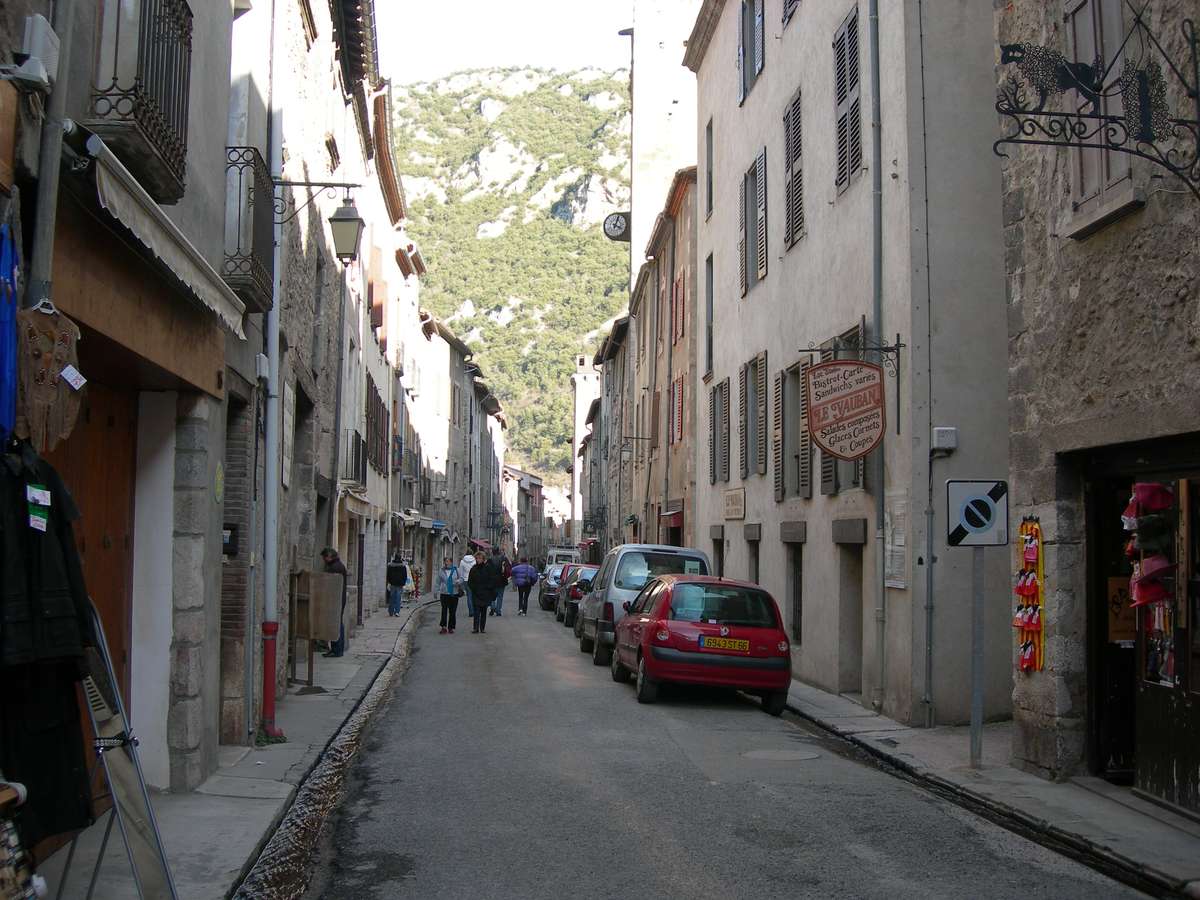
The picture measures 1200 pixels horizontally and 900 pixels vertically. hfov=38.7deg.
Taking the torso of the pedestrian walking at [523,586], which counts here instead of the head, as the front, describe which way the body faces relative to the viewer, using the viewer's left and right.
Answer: facing away from the viewer

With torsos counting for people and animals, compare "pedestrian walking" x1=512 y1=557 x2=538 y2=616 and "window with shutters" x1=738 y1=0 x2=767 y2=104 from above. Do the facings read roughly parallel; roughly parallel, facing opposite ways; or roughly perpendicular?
roughly perpendicular

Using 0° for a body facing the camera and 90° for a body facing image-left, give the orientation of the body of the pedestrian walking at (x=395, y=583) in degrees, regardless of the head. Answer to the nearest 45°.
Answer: approximately 180°

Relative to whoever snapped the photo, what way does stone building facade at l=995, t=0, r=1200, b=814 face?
facing the viewer and to the left of the viewer

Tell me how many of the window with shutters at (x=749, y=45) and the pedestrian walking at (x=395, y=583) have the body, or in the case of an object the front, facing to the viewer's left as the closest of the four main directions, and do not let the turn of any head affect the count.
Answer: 1

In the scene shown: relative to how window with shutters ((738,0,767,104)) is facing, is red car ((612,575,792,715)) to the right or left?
on its left

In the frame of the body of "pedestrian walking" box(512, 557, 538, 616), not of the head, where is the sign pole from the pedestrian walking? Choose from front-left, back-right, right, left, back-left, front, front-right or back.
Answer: back

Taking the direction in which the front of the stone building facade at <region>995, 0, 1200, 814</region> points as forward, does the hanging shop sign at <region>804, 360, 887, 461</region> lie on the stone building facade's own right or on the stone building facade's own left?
on the stone building facade's own right

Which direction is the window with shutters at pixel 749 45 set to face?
to the viewer's left

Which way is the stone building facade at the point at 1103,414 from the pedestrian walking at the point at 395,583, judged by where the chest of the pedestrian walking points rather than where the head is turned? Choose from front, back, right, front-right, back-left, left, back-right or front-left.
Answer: back

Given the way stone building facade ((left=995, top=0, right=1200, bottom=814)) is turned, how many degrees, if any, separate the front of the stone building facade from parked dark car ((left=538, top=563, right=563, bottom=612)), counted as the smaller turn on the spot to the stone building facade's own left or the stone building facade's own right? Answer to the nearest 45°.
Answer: approximately 90° to the stone building facade's own right

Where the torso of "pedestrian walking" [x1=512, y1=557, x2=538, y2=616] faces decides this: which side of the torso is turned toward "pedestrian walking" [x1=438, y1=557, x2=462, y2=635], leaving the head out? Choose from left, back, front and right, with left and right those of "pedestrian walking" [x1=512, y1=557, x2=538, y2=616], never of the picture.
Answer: back

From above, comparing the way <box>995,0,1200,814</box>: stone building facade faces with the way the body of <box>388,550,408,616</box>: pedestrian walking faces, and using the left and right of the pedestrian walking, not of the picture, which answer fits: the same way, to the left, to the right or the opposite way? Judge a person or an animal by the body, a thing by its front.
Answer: to the left

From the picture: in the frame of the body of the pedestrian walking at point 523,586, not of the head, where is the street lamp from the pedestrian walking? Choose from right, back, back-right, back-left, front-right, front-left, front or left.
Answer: back

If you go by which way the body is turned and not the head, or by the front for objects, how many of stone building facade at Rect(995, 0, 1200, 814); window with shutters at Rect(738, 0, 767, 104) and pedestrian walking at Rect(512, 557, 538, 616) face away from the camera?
1
